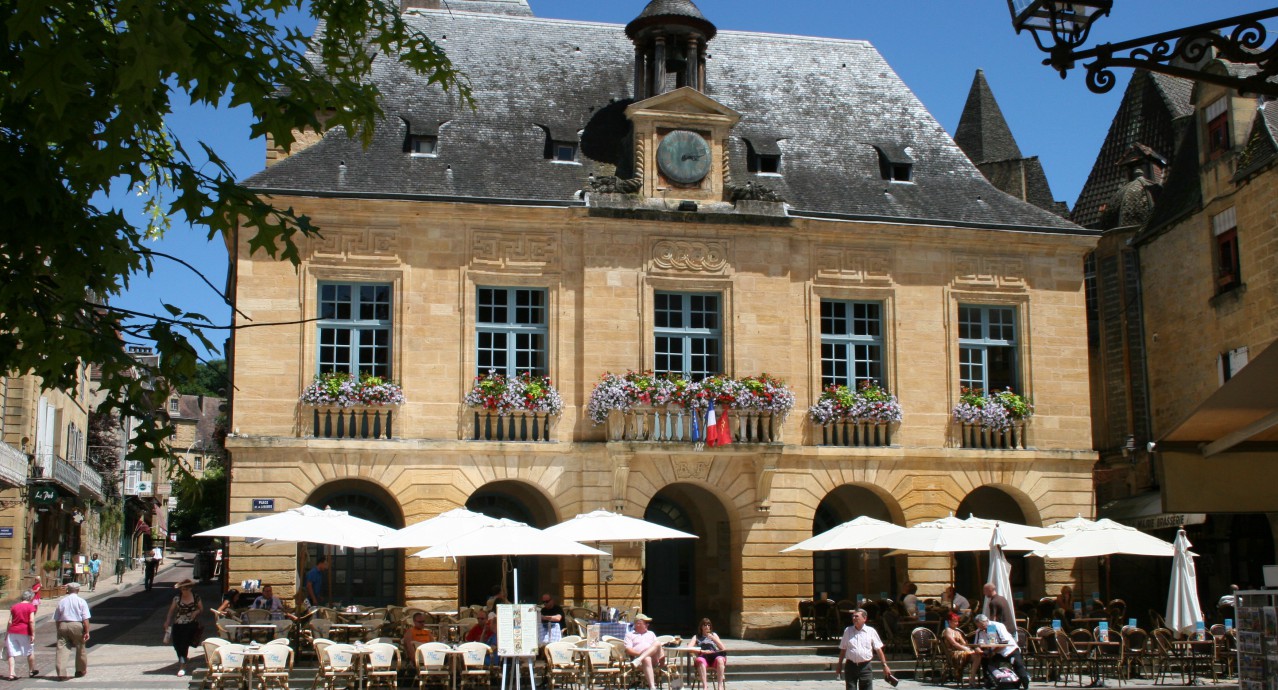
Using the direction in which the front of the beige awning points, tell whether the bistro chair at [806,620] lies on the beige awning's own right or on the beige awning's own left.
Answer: on the beige awning's own right

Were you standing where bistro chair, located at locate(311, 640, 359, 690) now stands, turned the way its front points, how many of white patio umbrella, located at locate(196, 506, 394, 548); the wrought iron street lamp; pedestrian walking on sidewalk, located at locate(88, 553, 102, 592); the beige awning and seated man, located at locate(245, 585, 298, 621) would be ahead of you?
3

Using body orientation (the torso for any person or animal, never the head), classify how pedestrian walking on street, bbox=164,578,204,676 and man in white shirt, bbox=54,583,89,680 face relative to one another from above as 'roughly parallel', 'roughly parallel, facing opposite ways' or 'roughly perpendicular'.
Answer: roughly parallel, facing opposite ways

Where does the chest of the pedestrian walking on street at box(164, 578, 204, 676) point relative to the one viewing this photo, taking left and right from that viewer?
facing the viewer

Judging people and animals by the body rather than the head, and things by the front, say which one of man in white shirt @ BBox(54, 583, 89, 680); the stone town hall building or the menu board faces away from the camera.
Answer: the man in white shirt

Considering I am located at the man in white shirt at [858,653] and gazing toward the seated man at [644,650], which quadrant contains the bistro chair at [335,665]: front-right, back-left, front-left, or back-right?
front-left

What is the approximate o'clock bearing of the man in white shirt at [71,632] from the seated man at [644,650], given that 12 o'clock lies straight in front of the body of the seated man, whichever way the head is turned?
The man in white shirt is roughly at 3 o'clock from the seated man.

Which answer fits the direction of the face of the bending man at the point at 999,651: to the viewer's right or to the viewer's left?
to the viewer's left

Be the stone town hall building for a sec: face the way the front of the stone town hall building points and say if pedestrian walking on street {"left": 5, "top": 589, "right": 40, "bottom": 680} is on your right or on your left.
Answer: on your right

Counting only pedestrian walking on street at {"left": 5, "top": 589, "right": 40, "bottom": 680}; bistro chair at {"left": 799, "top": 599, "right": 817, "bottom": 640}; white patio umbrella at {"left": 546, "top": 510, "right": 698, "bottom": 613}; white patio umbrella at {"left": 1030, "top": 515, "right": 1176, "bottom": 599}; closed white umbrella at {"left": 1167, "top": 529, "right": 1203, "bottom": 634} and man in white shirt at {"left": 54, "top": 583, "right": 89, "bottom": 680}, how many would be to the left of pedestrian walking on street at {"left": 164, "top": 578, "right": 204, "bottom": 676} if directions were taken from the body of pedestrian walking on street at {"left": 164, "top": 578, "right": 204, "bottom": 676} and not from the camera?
4

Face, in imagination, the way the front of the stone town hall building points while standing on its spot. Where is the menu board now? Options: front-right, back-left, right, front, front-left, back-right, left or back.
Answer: front

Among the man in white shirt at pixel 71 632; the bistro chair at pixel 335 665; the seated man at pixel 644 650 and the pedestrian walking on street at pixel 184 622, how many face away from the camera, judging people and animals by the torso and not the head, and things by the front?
2

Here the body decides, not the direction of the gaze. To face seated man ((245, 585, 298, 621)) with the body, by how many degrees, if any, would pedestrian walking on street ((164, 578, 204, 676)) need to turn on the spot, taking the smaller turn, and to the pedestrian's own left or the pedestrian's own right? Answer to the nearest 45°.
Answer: approximately 135° to the pedestrian's own left

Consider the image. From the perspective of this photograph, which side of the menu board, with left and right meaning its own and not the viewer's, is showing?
front

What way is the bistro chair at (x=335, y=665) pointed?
away from the camera

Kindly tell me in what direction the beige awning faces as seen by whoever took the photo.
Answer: facing to the left of the viewer
